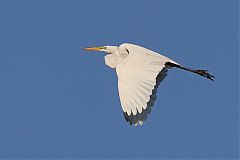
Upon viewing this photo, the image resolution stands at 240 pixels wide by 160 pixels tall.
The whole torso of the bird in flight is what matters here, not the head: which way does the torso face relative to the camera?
to the viewer's left
